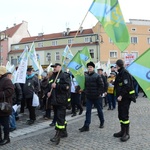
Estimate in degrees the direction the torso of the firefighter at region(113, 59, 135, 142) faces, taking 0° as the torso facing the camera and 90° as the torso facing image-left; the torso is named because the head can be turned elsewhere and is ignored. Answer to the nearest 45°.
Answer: approximately 45°

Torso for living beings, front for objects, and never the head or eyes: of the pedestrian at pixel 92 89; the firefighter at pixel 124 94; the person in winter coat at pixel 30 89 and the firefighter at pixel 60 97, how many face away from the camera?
0

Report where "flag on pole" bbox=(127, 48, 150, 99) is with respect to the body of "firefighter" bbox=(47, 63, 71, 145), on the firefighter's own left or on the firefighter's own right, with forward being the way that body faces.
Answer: on the firefighter's own left

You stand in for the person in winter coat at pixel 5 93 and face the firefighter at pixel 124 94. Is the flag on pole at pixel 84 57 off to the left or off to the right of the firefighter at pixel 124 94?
left

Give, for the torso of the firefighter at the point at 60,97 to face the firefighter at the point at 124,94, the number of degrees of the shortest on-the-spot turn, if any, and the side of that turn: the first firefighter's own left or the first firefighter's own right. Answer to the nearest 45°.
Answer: approximately 135° to the first firefighter's own left

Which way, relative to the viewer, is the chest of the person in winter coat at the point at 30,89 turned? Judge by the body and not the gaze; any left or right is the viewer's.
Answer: facing the viewer and to the left of the viewer

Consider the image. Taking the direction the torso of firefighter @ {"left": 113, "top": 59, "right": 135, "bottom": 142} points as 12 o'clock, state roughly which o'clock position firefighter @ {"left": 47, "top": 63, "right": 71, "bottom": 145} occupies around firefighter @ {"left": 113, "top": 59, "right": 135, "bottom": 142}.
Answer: firefighter @ {"left": 47, "top": 63, "right": 71, "bottom": 145} is roughly at 1 o'clock from firefighter @ {"left": 113, "top": 59, "right": 135, "bottom": 142}.

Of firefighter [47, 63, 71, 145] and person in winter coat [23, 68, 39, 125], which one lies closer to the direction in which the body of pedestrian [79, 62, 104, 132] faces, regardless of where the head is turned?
the firefighter
